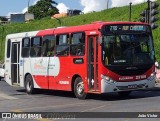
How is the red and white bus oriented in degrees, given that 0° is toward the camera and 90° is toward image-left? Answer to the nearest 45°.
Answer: approximately 315°
